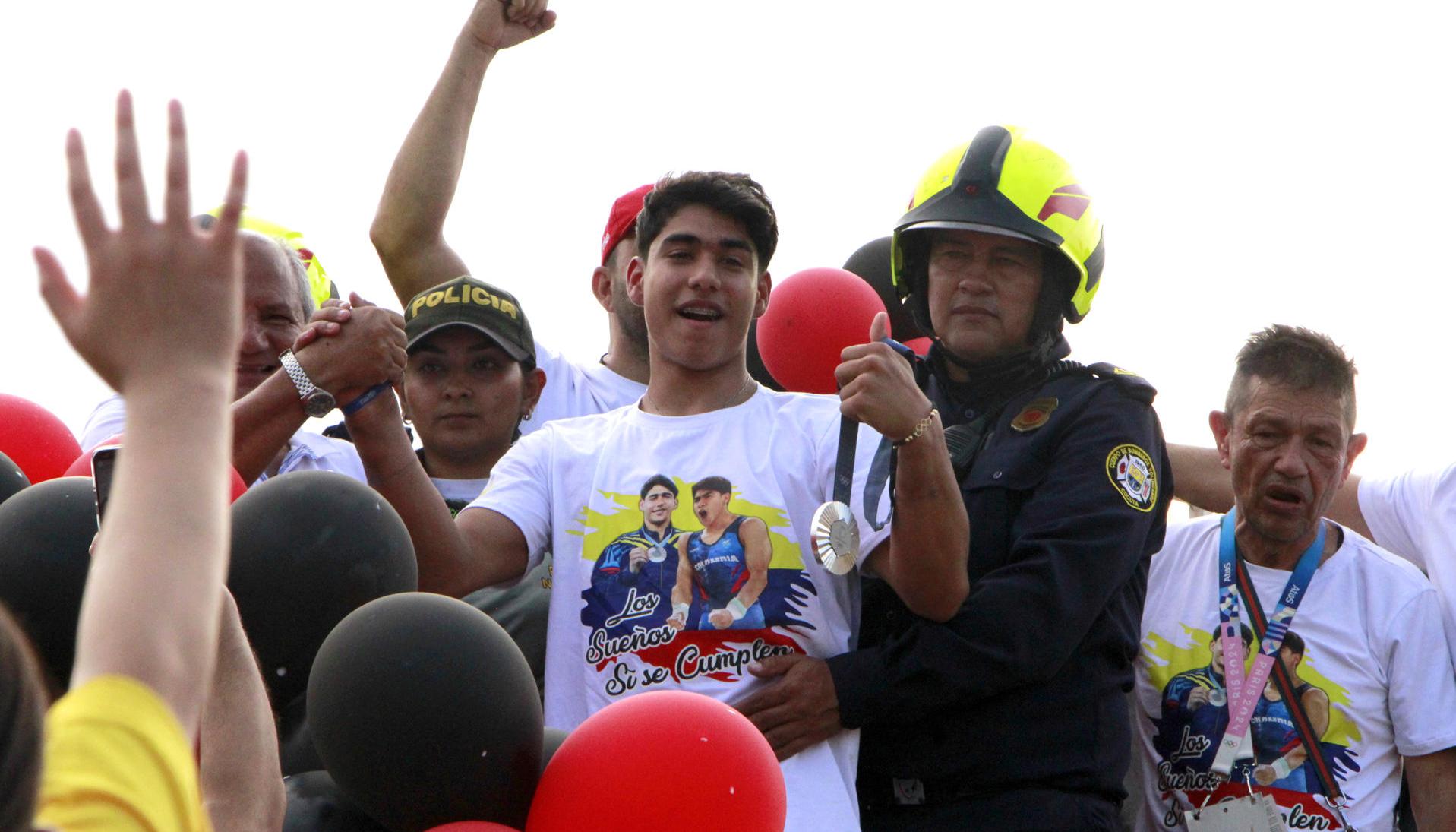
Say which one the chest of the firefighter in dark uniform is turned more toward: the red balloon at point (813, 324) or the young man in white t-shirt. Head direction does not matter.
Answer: the young man in white t-shirt

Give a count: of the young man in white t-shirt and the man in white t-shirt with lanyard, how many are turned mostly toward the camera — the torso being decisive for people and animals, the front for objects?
2

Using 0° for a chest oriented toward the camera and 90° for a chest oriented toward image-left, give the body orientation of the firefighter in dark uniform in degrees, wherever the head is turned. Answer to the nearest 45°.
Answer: approximately 45°

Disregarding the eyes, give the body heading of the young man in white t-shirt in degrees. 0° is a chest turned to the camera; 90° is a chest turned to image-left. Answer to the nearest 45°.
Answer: approximately 0°

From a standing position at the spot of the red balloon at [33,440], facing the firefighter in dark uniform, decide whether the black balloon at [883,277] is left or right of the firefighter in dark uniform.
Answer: left

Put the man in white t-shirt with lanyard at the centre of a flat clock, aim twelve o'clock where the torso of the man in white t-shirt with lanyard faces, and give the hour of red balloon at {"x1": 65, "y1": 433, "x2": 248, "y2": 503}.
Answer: The red balloon is roughly at 2 o'clock from the man in white t-shirt with lanyard.

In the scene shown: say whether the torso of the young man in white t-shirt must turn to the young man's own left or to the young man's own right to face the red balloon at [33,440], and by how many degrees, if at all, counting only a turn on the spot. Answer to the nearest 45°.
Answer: approximately 90° to the young man's own right

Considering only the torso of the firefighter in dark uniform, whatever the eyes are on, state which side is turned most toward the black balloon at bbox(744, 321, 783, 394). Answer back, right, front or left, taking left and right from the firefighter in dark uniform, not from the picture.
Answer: right

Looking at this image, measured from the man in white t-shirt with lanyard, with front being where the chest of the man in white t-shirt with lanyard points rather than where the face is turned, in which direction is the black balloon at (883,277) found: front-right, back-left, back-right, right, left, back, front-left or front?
back-right
